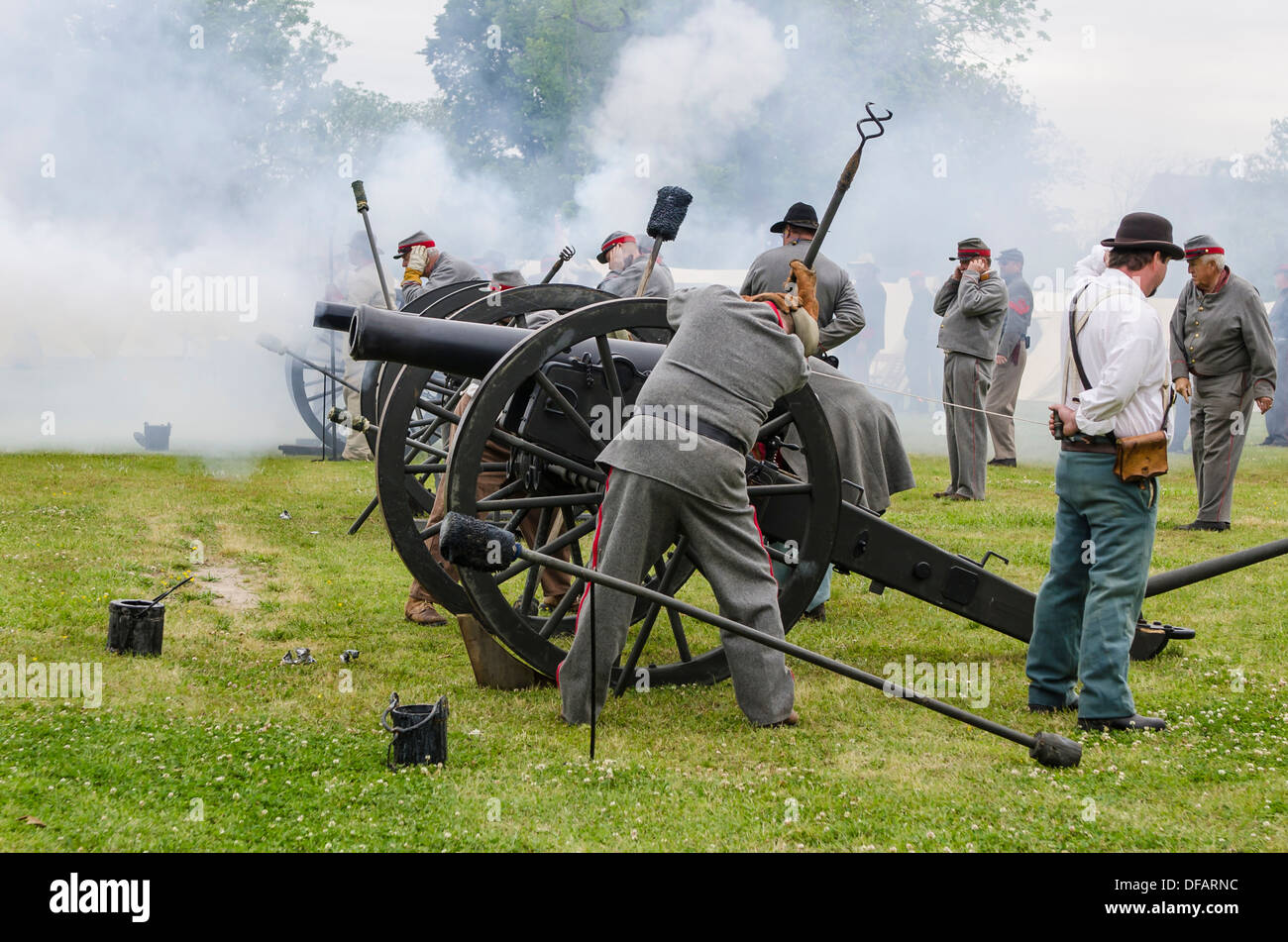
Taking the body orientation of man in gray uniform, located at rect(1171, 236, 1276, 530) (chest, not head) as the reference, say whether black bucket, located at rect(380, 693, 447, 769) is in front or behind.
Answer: in front

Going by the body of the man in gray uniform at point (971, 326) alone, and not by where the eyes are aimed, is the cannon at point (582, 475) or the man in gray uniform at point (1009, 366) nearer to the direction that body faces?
the cannon

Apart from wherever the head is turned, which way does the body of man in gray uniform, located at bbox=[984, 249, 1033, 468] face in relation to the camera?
to the viewer's left

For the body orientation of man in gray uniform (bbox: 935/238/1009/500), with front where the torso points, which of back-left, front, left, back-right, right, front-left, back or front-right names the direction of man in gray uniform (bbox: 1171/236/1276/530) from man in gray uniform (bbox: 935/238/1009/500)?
left

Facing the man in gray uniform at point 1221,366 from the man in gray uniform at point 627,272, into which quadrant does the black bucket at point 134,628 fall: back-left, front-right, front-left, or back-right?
back-right

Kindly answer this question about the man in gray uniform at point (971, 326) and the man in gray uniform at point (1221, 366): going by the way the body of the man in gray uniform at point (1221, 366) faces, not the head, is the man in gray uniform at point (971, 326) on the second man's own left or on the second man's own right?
on the second man's own right

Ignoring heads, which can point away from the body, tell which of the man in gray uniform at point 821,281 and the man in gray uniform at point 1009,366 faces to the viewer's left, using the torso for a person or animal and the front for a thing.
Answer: the man in gray uniform at point 1009,366
